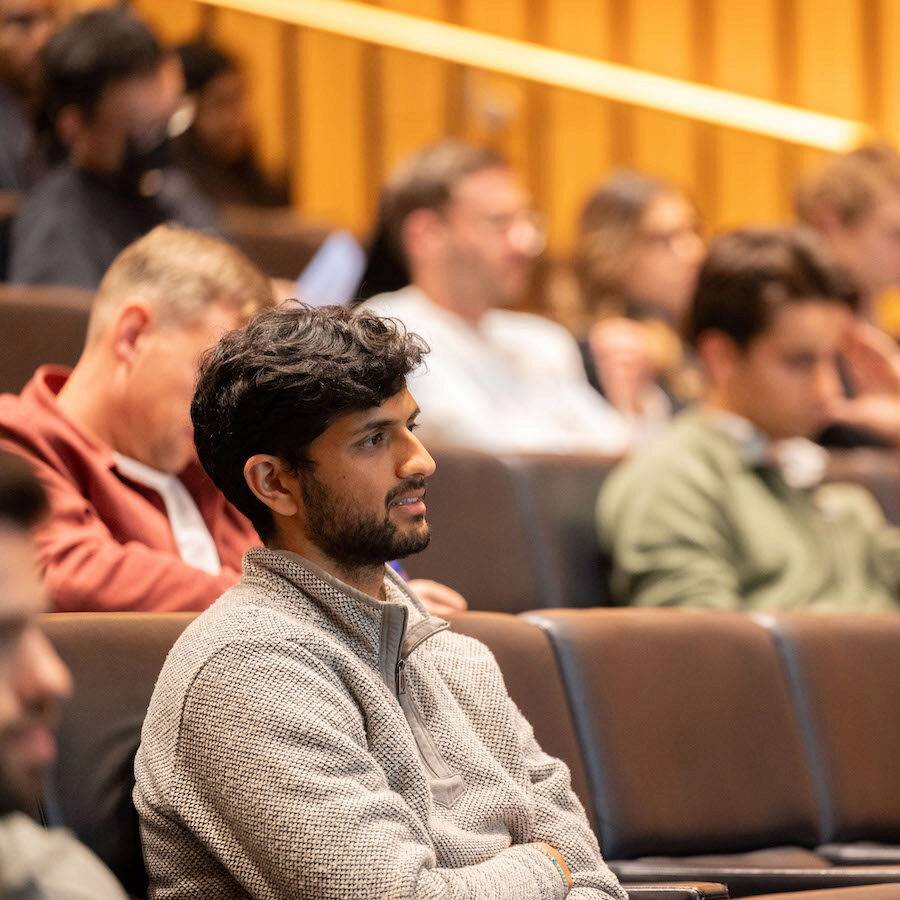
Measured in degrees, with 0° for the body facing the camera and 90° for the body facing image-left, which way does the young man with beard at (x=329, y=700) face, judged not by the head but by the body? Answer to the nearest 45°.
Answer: approximately 315°

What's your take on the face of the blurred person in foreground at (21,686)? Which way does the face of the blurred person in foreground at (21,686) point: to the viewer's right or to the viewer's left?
to the viewer's right

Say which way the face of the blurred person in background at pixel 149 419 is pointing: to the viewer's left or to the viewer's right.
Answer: to the viewer's right

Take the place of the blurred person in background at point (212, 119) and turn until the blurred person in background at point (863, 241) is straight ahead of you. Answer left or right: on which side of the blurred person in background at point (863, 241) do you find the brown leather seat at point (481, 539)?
right

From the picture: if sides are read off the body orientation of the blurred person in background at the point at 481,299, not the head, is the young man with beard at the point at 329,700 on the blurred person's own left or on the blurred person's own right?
on the blurred person's own right

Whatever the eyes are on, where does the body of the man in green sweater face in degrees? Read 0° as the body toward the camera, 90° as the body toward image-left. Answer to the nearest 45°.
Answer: approximately 315°

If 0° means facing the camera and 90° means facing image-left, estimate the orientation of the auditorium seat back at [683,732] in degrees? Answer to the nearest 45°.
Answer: approximately 315°
